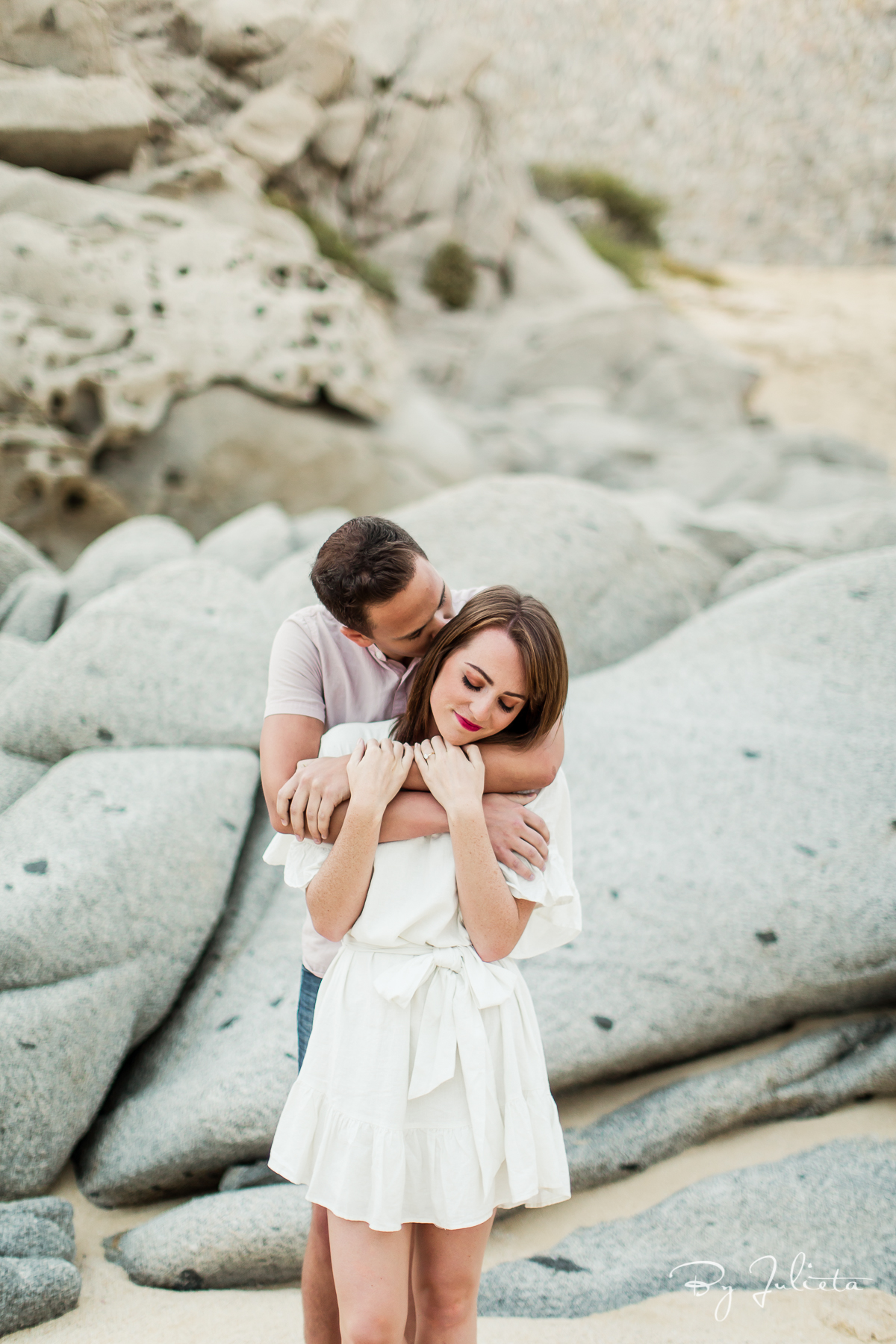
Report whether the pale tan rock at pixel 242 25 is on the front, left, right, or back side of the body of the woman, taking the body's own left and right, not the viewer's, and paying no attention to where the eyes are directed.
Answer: back

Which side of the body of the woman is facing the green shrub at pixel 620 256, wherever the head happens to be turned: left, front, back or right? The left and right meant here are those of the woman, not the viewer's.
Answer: back

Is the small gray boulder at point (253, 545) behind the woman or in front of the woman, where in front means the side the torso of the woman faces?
behind

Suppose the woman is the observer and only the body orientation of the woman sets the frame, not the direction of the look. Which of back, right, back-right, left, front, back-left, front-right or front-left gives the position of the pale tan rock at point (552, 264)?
back

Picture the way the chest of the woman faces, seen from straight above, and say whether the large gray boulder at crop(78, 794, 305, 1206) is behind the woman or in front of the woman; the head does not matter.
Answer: behind

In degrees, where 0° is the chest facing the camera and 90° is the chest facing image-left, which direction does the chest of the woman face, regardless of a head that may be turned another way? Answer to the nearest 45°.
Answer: approximately 0°

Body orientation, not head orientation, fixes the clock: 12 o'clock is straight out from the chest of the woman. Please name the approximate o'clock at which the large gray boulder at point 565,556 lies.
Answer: The large gray boulder is roughly at 6 o'clock from the woman.
